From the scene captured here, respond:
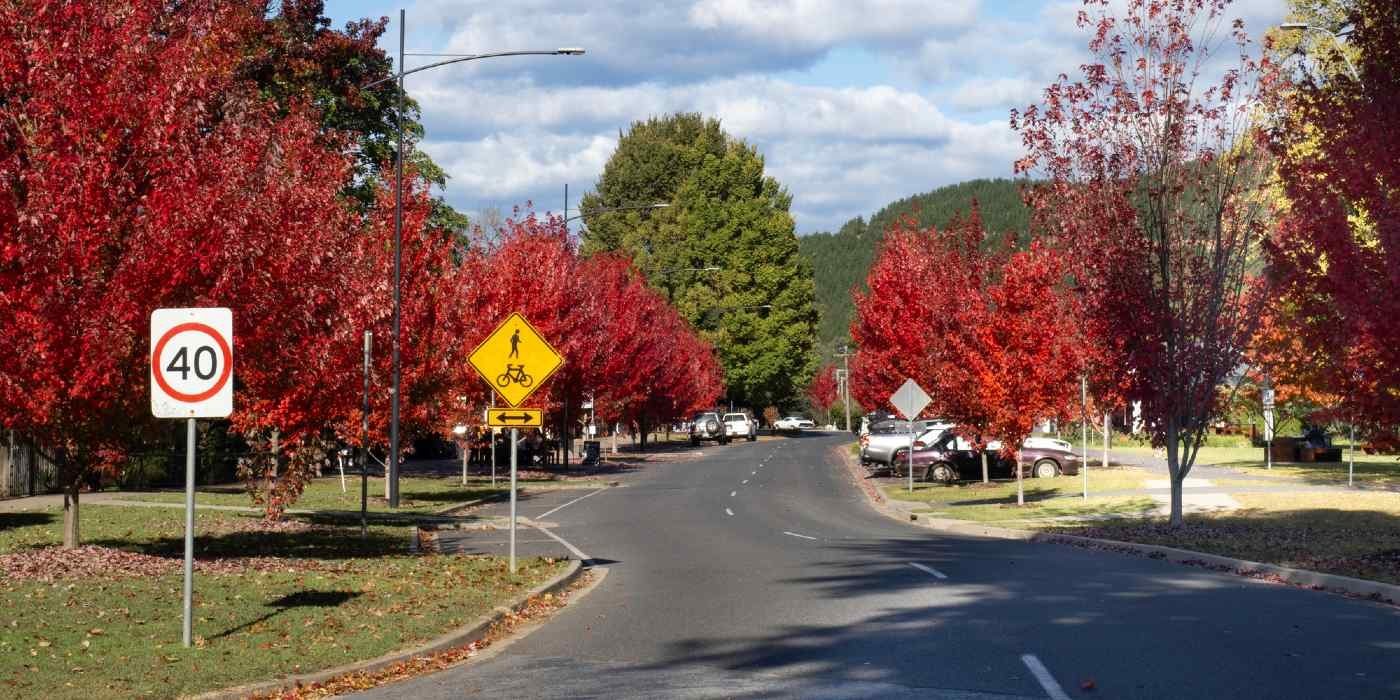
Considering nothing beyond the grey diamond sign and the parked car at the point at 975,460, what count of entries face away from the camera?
1

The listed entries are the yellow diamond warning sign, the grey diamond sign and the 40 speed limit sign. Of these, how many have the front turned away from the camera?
1

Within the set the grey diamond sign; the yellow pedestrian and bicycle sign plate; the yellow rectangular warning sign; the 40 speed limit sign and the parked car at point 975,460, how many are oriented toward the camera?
3

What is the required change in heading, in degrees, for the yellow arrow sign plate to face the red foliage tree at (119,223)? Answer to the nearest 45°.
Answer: approximately 90° to its right

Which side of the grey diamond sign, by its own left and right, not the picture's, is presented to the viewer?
back

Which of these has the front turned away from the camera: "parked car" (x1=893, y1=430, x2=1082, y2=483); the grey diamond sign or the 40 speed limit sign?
the grey diamond sign

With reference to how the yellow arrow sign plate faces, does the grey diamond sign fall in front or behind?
behind

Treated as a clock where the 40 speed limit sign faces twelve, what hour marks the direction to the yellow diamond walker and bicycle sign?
The yellow diamond walker and bicycle sign is roughly at 7 o'clock from the 40 speed limit sign.

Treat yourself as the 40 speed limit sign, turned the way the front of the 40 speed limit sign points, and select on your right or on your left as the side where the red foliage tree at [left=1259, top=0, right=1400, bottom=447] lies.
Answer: on your left
